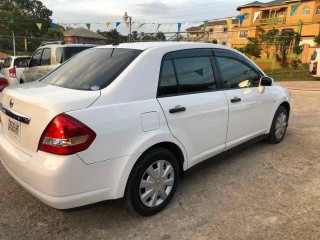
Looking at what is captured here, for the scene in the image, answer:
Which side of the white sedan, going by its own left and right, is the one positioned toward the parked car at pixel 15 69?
left

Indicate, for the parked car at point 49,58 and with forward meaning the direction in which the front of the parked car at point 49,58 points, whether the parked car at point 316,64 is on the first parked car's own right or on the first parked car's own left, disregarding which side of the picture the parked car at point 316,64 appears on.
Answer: on the first parked car's own right

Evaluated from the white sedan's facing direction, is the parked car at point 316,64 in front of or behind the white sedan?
in front

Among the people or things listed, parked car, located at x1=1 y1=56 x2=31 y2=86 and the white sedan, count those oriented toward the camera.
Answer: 0

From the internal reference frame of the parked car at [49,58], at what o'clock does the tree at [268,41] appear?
The tree is roughly at 3 o'clock from the parked car.

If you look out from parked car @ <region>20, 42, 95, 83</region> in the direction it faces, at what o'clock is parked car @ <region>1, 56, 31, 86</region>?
parked car @ <region>1, 56, 31, 86</region> is roughly at 1 o'clock from parked car @ <region>20, 42, 95, 83</region>.

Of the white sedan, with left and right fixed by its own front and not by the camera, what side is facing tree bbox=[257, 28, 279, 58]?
front

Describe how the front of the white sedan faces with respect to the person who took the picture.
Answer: facing away from the viewer and to the right of the viewer

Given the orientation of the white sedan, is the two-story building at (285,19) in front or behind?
in front

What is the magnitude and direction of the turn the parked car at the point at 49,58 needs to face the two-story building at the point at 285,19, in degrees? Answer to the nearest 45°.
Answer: approximately 90° to its right

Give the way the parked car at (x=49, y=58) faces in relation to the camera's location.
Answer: facing away from the viewer and to the left of the viewer
